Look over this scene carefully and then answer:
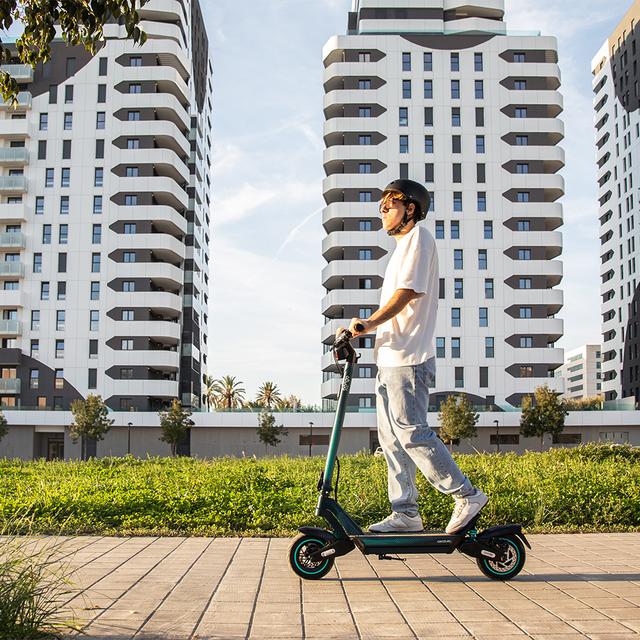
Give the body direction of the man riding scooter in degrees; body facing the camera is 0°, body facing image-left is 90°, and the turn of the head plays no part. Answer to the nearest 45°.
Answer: approximately 90°

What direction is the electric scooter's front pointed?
to the viewer's left

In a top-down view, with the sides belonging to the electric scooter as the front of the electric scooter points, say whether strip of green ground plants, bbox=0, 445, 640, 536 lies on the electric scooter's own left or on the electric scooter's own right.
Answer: on the electric scooter's own right

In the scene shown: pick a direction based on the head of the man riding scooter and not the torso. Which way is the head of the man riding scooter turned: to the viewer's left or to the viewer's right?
to the viewer's left

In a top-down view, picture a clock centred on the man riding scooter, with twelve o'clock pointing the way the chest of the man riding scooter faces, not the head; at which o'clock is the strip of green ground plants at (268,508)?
The strip of green ground plants is roughly at 2 o'clock from the man riding scooter.

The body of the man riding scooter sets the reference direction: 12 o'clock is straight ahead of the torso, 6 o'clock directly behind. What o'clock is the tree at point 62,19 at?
The tree is roughly at 11 o'clock from the man riding scooter.
